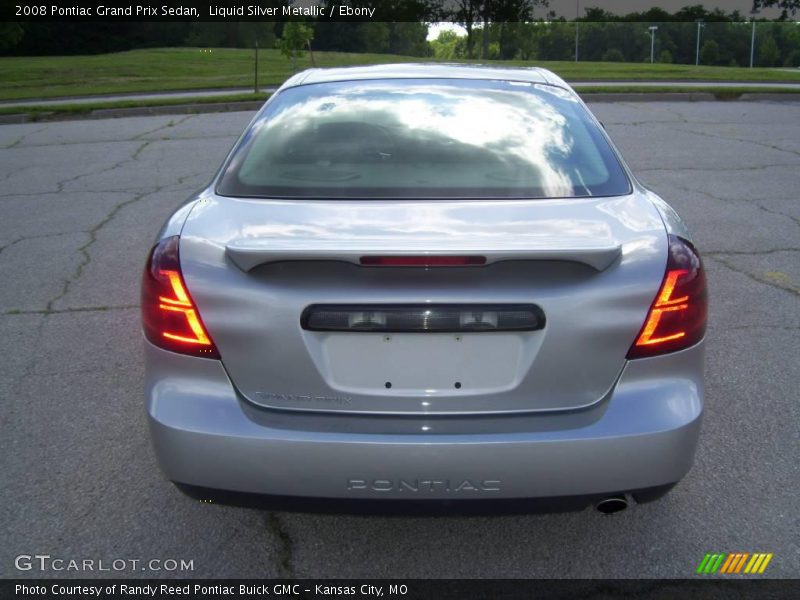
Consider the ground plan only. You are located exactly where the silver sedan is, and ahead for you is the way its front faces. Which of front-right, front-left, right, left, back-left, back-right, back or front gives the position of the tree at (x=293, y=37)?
front

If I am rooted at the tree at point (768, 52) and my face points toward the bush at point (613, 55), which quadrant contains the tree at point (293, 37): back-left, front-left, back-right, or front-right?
front-left

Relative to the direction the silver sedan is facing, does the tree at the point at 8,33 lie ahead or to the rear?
ahead

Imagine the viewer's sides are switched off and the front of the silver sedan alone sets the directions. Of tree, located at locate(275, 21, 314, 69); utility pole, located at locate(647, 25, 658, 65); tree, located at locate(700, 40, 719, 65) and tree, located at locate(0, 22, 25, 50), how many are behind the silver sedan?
0

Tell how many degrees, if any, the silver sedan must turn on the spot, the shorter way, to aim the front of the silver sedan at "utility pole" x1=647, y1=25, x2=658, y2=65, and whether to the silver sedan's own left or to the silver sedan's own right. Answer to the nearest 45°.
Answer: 0° — it already faces it

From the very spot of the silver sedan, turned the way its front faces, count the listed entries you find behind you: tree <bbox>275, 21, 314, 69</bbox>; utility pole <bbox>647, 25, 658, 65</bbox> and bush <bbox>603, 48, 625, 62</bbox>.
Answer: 0

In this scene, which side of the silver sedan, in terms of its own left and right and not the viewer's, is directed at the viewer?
back

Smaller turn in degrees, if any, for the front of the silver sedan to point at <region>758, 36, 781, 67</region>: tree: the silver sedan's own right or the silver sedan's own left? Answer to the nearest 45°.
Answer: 0° — it already faces it

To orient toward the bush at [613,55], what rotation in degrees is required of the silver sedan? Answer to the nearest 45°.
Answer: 0° — it already faces it

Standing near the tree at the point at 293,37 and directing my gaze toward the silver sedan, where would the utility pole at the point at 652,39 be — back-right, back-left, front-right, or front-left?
back-left

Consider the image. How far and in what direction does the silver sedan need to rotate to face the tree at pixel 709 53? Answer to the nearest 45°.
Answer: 0° — it already faces it
